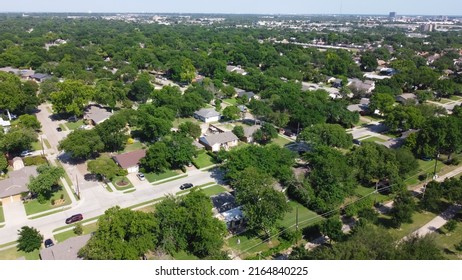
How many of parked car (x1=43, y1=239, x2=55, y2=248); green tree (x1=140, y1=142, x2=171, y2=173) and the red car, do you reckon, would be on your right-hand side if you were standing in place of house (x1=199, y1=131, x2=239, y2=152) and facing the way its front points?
3

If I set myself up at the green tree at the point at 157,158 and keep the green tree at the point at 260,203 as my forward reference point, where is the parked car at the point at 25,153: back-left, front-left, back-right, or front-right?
back-right

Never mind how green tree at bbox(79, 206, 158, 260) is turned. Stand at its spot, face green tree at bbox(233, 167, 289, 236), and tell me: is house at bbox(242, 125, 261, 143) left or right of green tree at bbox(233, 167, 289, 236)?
left

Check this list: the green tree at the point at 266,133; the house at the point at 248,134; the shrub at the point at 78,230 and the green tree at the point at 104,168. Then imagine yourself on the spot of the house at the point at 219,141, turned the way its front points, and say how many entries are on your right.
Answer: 2

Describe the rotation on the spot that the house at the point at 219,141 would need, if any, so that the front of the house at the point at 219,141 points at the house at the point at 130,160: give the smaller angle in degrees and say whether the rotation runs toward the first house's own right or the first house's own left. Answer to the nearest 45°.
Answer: approximately 90° to the first house's own right

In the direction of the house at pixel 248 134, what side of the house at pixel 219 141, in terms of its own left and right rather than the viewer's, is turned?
left

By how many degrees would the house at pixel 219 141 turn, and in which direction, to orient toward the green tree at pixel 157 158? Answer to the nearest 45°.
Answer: approximately 90° to its right

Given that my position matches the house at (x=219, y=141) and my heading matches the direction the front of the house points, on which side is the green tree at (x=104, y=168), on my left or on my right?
on my right

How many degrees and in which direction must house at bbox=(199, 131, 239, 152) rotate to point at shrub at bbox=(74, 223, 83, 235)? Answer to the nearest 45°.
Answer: approximately 90° to its right

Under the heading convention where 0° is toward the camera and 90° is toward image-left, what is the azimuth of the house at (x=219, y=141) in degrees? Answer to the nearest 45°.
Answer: approximately 315°

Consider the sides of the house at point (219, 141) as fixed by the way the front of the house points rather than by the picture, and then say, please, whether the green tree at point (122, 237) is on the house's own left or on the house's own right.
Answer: on the house's own right

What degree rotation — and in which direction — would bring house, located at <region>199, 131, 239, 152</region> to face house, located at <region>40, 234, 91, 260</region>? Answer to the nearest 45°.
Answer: approximately 90° to its right

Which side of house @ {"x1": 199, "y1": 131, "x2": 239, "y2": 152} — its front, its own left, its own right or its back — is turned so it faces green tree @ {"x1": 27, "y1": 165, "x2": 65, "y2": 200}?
right

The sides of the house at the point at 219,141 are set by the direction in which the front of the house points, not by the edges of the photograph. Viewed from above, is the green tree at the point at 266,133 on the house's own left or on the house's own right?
on the house's own left

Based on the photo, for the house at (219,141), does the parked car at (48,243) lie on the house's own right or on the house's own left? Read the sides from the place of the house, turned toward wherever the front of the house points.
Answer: on the house's own right

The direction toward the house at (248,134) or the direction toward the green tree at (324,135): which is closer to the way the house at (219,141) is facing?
the green tree
